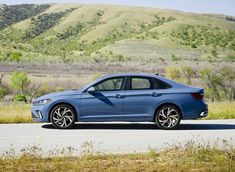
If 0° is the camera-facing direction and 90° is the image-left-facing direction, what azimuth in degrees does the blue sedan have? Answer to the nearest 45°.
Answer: approximately 90°

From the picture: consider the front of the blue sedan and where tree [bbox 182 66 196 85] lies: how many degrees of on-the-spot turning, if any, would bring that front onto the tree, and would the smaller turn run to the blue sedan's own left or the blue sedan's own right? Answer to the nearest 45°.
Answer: approximately 90° to the blue sedan's own right

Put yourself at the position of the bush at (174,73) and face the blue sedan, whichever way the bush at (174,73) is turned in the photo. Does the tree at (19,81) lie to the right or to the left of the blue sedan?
right

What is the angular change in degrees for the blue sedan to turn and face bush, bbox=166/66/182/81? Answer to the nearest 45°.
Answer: approximately 90° to its right

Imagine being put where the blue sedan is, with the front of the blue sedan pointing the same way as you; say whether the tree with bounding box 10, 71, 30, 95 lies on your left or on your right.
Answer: on your right

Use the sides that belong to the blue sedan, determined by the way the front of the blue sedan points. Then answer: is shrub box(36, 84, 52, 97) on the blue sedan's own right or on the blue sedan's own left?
on the blue sedan's own right
